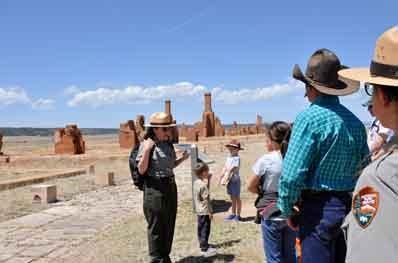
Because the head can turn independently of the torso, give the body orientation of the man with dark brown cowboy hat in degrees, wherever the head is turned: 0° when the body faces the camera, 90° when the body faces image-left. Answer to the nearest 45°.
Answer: approximately 135°

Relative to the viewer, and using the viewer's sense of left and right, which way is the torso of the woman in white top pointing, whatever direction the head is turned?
facing away from the viewer and to the left of the viewer

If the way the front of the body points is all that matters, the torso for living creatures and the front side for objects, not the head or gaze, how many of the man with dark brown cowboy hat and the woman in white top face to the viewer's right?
0

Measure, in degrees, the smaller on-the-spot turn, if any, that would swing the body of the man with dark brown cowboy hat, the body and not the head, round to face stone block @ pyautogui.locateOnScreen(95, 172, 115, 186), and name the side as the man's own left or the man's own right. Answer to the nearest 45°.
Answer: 0° — they already face it

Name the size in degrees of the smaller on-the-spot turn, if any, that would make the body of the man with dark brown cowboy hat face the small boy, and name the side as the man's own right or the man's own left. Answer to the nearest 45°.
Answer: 0° — they already face them

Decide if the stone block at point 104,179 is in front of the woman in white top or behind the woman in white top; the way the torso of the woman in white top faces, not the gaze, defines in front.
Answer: in front

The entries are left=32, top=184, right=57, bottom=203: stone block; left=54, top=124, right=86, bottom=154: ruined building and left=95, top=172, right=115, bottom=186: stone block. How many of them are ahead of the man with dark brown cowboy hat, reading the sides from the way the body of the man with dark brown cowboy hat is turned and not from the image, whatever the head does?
3

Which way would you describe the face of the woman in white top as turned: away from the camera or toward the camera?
away from the camera

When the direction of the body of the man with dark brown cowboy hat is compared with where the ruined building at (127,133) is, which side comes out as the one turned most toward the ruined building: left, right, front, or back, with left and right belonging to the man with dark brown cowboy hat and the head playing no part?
front

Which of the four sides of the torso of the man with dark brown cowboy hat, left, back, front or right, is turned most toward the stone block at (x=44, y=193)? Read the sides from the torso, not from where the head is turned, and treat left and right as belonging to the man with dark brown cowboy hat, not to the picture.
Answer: front

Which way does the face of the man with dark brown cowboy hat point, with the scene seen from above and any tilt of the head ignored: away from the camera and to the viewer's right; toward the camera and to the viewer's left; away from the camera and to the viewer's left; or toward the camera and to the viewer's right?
away from the camera and to the viewer's left

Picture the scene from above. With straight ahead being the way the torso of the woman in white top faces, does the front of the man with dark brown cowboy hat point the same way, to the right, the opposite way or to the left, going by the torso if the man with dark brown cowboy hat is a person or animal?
the same way

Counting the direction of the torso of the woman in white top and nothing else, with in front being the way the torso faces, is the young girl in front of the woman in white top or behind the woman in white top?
in front

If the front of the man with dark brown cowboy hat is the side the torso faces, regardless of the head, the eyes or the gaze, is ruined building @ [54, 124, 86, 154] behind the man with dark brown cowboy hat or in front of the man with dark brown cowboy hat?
in front
